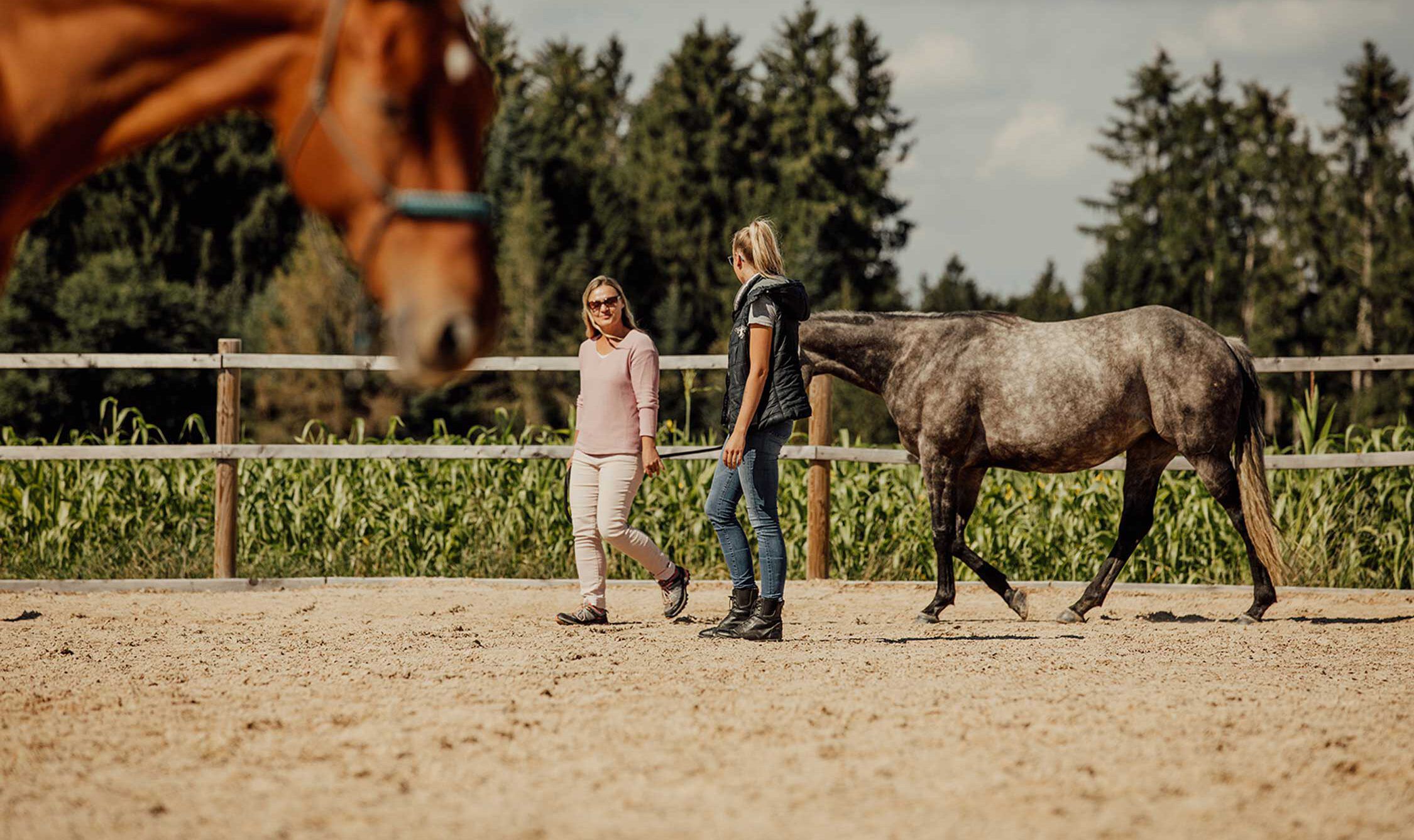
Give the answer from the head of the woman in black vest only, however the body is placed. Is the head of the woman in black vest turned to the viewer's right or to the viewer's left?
to the viewer's left

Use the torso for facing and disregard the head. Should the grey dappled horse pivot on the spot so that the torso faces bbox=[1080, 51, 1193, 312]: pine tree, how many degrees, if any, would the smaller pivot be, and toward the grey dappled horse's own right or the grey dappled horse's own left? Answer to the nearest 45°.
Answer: approximately 90° to the grey dappled horse's own right

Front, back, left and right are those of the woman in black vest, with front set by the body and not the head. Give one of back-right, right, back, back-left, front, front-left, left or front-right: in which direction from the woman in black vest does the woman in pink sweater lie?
front-right

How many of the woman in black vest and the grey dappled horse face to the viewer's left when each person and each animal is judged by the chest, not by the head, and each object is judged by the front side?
2

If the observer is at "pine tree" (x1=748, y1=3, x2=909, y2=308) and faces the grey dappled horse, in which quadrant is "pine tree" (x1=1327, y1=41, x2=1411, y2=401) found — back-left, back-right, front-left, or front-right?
front-left

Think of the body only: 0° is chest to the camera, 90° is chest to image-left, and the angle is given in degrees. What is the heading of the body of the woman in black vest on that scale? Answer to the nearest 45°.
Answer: approximately 90°

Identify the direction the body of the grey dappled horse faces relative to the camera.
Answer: to the viewer's left

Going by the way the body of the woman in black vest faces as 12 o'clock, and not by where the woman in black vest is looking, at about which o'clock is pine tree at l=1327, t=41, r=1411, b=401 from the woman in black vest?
The pine tree is roughly at 4 o'clock from the woman in black vest.
